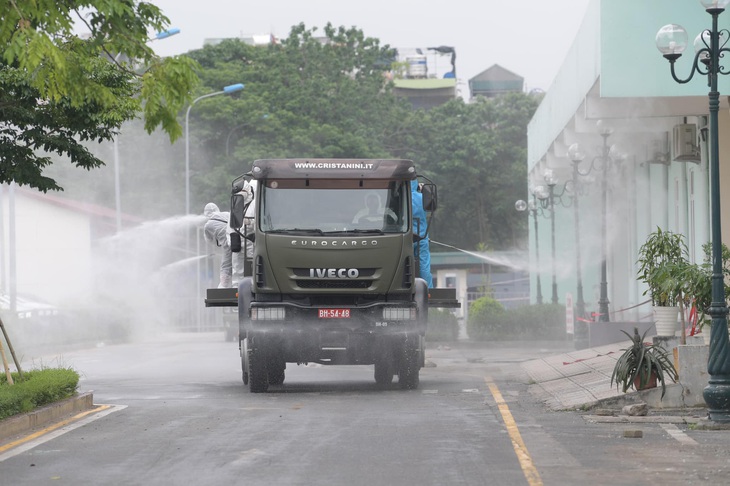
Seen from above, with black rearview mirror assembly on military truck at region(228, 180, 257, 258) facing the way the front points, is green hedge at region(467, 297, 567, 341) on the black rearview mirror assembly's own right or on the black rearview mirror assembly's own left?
on the black rearview mirror assembly's own right

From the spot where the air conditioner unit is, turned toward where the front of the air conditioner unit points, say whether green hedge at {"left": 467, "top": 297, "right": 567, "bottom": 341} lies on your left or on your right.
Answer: on your right

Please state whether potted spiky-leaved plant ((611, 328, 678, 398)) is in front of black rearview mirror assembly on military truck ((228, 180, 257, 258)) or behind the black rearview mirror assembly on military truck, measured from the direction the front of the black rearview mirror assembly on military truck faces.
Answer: behind

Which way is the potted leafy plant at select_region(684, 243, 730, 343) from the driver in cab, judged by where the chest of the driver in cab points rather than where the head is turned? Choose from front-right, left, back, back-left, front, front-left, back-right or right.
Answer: left

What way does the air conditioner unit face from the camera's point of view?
to the viewer's left

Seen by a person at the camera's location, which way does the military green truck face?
facing the viewer

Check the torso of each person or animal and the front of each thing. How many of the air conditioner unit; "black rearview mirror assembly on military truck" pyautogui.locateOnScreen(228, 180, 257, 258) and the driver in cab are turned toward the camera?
1

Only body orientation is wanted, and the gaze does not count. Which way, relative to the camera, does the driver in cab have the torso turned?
toward the camera

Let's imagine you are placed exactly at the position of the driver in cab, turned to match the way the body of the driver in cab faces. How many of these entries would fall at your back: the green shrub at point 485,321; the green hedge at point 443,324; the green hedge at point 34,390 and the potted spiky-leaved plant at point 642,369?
2

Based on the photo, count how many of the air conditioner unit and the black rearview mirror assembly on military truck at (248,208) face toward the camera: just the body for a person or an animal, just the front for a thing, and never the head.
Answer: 0

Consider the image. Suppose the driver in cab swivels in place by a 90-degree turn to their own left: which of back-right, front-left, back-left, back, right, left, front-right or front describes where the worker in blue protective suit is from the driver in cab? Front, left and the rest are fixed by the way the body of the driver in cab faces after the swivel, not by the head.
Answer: front-left

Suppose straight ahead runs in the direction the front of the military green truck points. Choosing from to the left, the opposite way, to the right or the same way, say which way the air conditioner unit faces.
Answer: to the right
